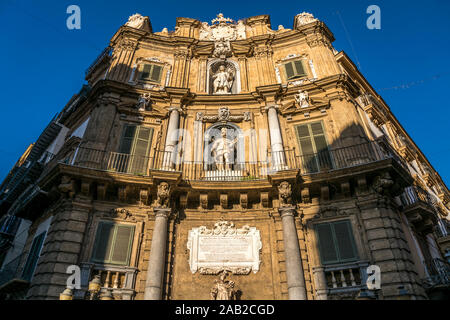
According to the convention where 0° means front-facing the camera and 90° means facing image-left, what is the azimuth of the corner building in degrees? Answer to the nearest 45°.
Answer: approximately 0°

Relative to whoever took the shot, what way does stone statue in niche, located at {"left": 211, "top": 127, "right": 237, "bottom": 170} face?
facing the viewer
